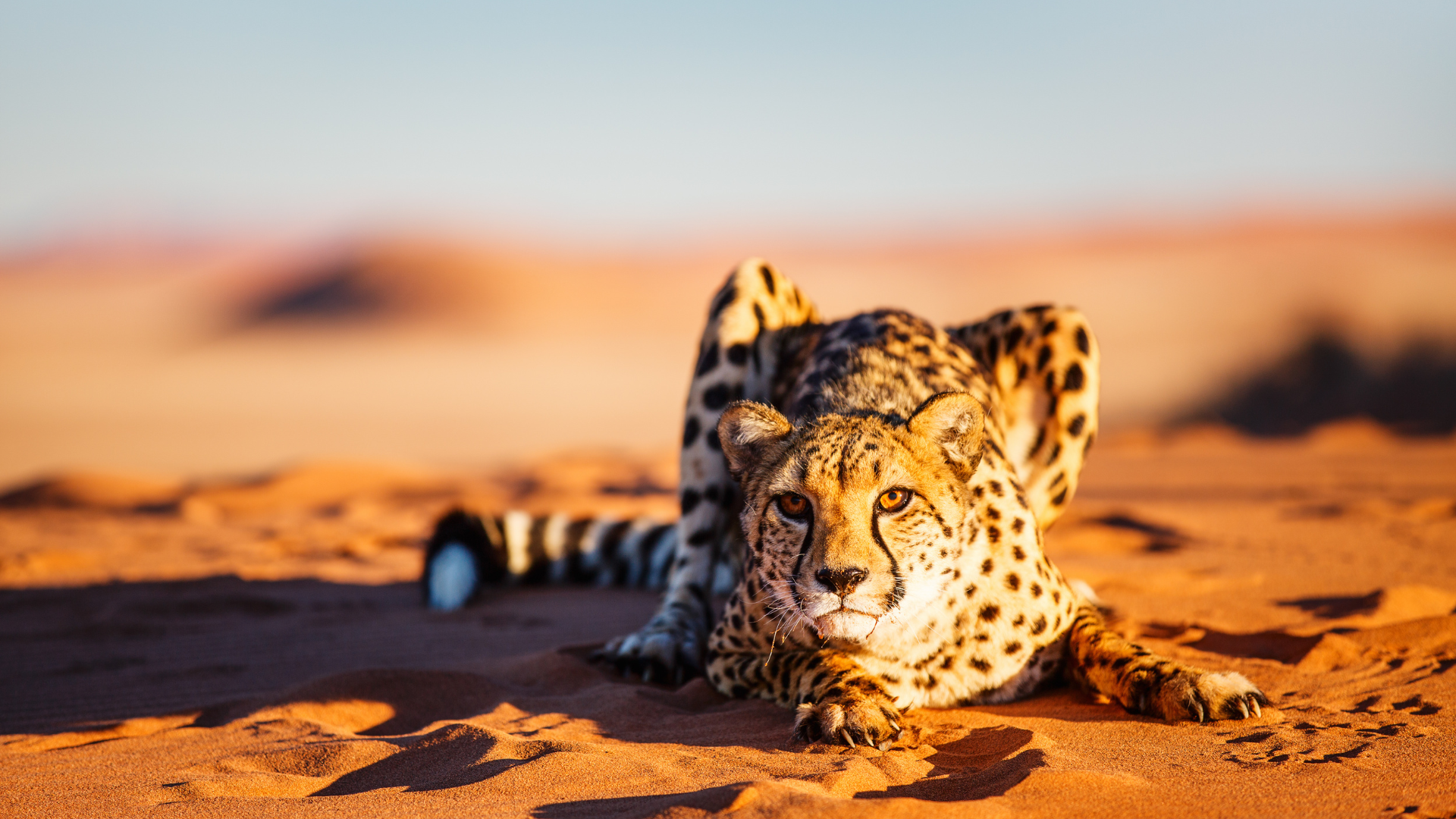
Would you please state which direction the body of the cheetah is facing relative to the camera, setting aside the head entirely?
toward the camera
